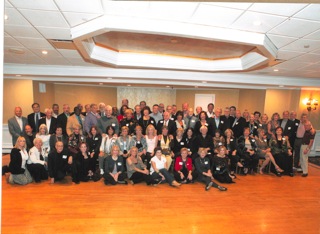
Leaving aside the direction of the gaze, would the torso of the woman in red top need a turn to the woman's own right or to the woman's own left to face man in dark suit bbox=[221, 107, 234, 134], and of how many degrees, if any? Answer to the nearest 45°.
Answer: approximately 135° to the woman's own left

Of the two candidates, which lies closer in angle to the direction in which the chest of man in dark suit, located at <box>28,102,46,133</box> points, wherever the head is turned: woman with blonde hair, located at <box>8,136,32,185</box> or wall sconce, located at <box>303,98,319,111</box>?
the woman with blonde hair

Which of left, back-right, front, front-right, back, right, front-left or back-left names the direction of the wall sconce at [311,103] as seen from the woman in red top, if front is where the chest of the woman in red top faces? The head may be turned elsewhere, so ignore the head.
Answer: back-left

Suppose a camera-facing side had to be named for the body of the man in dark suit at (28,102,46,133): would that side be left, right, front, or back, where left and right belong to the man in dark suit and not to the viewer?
front

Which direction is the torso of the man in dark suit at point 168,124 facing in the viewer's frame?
toward the camera

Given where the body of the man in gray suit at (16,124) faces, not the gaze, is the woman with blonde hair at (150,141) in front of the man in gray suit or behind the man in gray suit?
in front

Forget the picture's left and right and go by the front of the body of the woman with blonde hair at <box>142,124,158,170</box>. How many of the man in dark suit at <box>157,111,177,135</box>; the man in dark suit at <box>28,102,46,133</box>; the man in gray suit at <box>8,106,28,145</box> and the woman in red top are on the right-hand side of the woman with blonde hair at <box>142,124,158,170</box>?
2

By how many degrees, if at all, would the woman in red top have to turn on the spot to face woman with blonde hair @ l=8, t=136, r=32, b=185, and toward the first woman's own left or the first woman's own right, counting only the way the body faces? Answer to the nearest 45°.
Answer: approximately 90° to the first woman's own right

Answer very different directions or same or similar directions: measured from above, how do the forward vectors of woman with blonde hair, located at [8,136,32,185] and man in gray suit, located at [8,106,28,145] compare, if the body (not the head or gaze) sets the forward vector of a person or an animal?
same or similar directions

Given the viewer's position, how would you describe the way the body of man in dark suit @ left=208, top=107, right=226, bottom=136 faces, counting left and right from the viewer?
facing the viewer

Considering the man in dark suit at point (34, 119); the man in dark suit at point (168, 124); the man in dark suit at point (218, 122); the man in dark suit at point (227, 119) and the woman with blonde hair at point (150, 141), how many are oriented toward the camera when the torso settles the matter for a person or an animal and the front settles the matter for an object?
5

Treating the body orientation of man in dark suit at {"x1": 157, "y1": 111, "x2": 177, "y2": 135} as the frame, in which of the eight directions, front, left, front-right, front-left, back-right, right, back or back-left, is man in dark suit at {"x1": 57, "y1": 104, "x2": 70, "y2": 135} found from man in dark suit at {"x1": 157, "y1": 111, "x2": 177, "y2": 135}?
right

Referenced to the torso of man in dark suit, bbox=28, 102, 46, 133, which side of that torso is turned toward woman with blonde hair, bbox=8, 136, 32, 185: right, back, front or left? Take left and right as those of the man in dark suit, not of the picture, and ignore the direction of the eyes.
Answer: front

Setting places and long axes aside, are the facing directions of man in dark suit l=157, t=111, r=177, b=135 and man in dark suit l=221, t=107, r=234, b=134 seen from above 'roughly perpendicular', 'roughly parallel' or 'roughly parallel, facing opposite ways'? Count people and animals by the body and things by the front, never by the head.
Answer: roughly parallel

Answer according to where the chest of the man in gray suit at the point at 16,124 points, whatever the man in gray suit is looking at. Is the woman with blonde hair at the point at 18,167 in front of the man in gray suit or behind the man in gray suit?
in front
